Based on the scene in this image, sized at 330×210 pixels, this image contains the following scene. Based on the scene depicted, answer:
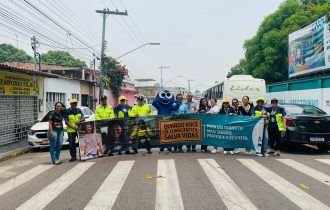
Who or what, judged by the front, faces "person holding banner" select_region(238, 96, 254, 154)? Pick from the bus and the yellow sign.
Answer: the yellow sign

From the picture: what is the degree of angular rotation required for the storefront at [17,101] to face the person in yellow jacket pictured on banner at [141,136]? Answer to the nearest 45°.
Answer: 0° — it already faces them

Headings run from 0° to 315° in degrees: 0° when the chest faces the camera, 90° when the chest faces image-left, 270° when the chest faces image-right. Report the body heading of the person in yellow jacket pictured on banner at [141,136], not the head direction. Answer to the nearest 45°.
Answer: approximately 0°

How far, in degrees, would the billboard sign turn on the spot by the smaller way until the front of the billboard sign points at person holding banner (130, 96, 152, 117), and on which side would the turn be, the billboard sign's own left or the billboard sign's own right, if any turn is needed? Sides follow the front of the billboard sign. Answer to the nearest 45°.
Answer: approximately 45° to the billboard sign's own left

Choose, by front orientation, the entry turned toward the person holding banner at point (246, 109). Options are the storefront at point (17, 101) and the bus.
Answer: the storefront

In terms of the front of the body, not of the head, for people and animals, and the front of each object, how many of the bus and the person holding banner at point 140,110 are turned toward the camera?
1

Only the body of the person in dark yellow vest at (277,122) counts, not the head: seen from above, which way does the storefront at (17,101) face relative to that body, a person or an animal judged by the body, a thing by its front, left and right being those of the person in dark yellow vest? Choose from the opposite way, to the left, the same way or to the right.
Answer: to the left

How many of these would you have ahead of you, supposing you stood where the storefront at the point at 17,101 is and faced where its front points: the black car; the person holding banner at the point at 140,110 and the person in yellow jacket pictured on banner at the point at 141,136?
3

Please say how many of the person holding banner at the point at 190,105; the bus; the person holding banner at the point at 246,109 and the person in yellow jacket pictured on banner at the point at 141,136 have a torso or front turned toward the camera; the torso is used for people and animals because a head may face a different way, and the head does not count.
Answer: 3

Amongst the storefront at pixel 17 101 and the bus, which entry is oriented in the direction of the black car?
the storefront
